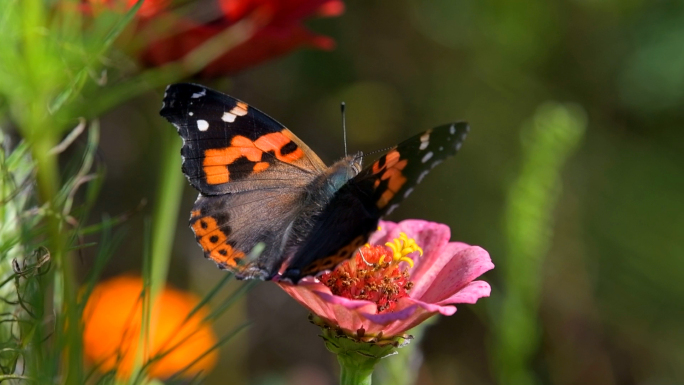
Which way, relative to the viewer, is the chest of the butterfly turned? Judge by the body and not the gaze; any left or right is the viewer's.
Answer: facing away from the viewer and to the right of the viewer
